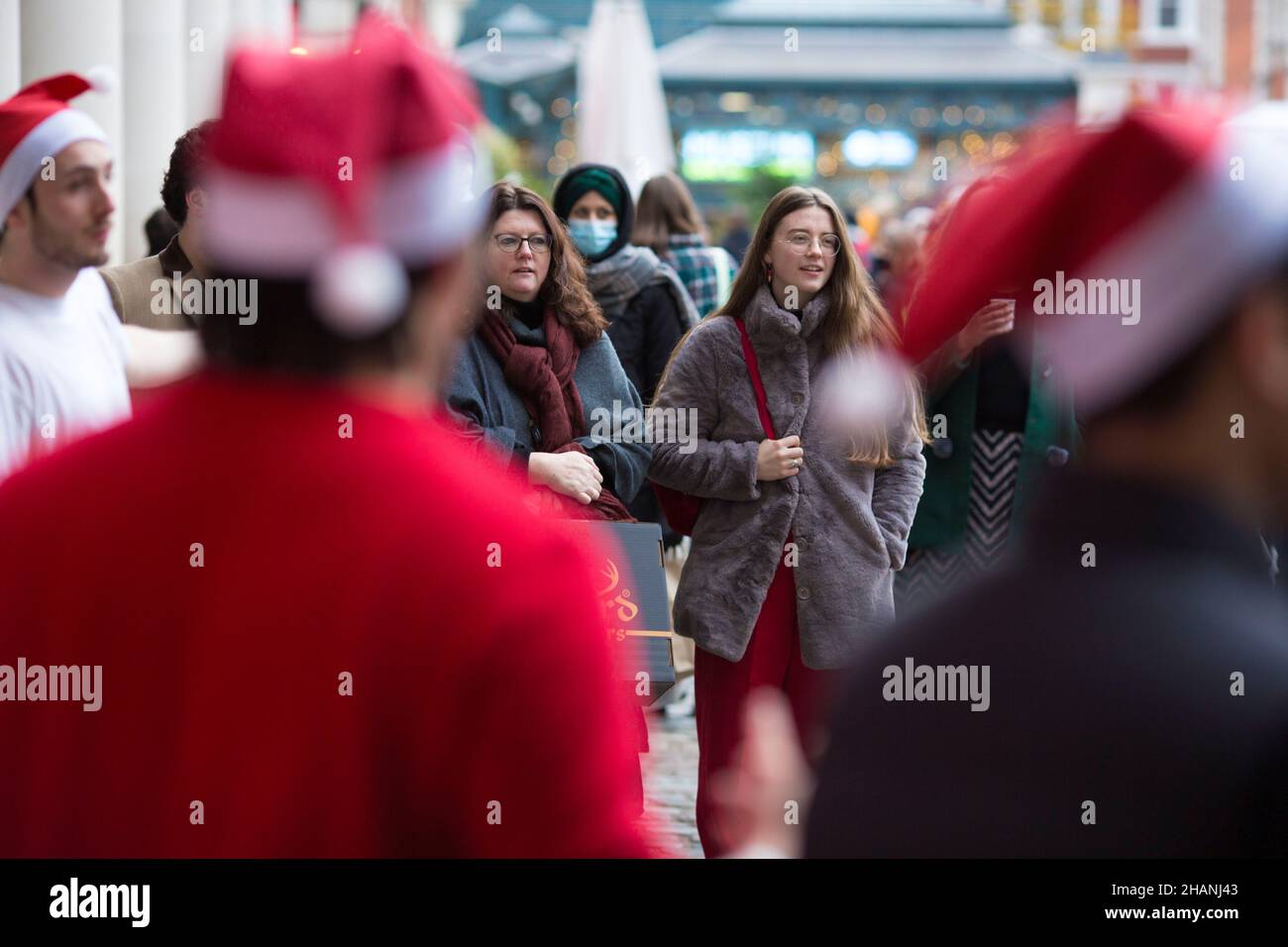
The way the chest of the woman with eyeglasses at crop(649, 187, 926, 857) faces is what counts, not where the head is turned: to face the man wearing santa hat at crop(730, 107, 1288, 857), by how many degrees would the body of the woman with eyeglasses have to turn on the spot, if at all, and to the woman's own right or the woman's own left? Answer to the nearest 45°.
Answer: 0° — they already face them

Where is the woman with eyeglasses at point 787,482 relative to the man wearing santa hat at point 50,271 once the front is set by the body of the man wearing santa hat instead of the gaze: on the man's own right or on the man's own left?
on the man's own left

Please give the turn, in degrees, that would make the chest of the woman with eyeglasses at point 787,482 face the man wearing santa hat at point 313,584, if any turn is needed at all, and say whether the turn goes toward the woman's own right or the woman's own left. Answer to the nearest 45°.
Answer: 0° — they already face them

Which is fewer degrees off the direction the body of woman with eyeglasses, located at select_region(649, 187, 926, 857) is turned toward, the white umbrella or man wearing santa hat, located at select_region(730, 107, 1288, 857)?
the man wearing santa hat

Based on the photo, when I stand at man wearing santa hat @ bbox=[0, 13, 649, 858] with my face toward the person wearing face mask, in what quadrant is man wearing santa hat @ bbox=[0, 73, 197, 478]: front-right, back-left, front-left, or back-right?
front-left

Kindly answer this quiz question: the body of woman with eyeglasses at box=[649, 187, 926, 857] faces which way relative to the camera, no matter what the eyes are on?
toward the camera

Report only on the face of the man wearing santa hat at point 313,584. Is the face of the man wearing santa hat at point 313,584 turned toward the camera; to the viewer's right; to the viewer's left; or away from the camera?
away from the camera

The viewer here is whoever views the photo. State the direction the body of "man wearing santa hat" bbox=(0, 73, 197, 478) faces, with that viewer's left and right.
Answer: facing the viewer and to the right of the viewer

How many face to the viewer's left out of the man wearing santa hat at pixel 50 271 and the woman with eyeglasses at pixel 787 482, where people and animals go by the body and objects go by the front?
0

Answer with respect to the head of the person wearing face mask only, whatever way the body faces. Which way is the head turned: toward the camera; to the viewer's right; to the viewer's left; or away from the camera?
toward the camera

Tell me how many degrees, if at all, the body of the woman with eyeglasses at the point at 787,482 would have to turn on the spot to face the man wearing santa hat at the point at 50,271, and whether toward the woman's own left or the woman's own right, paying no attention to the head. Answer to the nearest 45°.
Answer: approximately 45° to the woman's own right
